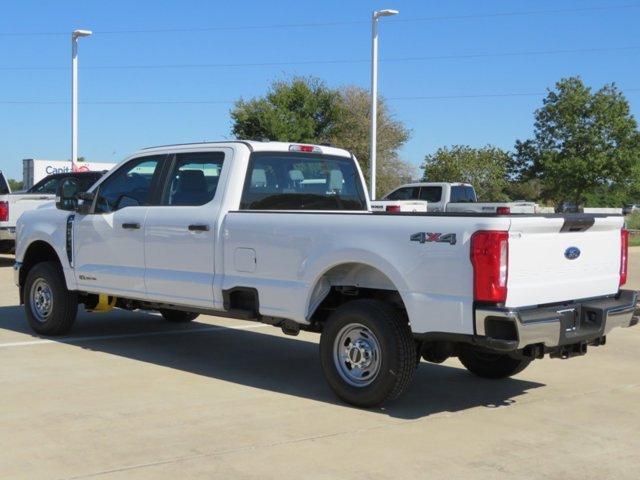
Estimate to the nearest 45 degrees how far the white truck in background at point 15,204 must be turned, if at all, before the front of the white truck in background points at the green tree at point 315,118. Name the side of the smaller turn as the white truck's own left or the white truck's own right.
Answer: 0° — it already faces it

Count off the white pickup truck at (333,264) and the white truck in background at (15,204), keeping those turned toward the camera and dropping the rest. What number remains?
0

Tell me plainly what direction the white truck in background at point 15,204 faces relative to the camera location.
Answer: facing away from the viewer and to the right of the viewer

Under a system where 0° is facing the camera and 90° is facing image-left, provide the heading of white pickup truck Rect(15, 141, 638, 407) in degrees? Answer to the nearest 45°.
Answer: approximately 135°

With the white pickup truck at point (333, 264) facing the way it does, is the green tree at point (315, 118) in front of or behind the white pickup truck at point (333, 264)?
in front

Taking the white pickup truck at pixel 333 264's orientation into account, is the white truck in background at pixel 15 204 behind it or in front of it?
in front

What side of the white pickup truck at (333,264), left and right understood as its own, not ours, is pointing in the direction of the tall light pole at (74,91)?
front

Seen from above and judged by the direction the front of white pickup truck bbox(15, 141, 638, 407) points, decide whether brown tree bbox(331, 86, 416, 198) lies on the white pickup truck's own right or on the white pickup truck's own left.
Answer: on the white pickup truck's own right

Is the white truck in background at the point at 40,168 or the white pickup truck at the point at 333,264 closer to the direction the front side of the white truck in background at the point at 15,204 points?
the white truck in background

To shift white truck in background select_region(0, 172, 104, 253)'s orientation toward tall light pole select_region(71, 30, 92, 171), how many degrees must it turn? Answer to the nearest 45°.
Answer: approximately 45° to its left

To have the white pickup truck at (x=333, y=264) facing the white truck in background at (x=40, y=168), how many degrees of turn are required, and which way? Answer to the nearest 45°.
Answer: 0° — it already faces it
